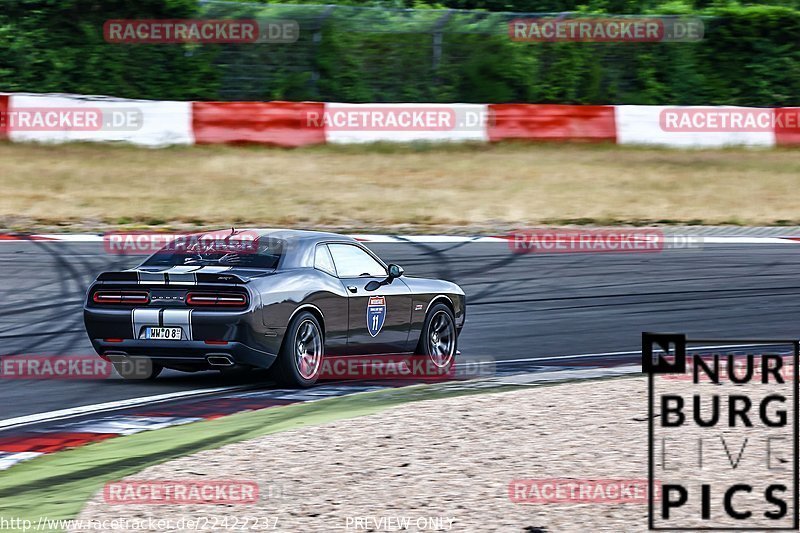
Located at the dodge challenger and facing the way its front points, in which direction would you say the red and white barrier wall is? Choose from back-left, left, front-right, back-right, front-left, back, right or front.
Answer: front-left

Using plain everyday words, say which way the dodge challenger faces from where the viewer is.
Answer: facing away from the viewer and to the right of the viewer
